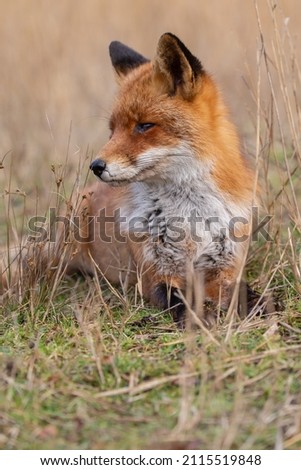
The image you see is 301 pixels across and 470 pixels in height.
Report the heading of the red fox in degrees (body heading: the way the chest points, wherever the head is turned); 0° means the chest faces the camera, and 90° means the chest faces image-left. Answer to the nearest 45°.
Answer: approximately 315°
